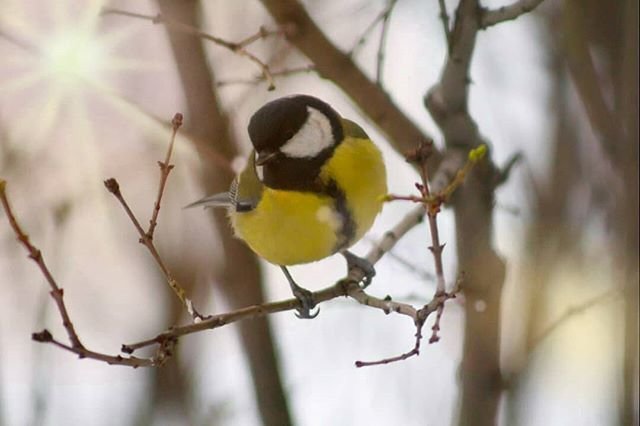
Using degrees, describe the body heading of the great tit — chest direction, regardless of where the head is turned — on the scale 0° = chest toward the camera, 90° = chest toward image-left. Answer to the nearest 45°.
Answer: approximately 315°

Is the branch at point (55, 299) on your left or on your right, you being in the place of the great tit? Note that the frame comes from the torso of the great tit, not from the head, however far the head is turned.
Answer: on your right
